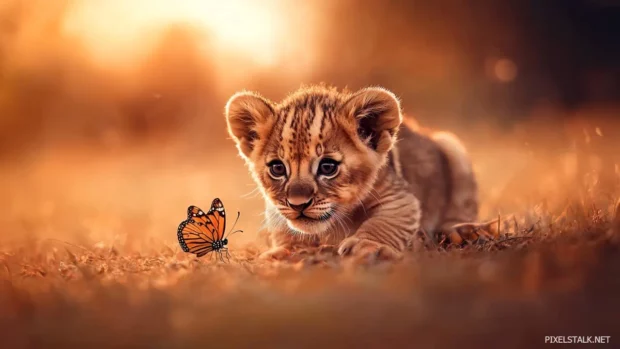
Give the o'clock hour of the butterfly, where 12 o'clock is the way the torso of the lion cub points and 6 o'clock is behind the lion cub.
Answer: The butterfly is roughly at 2 o'clock from the lion cub.

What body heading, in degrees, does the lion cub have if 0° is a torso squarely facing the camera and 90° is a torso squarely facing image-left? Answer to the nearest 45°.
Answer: approximately 45°

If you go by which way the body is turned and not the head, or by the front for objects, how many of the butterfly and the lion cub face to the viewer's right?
1

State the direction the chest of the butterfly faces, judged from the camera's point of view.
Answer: to the viewer's right
